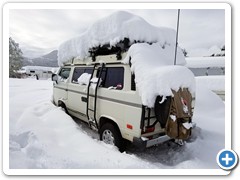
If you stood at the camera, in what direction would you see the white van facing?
facing away from the viewer and to the left of the viewer

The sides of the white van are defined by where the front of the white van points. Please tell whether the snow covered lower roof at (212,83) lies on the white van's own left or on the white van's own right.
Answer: on the white van's own right

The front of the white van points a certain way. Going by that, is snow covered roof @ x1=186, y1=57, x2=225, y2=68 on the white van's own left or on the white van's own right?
on the white van's own right
